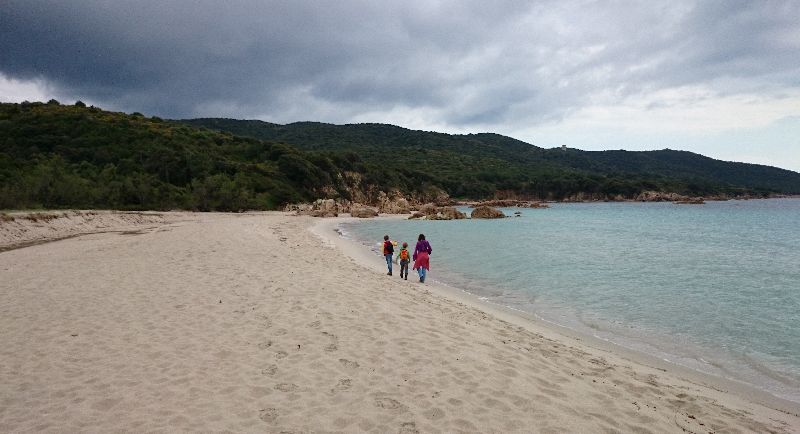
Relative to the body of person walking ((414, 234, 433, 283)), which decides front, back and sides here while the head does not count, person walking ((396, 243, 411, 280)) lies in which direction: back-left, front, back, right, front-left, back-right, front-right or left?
left

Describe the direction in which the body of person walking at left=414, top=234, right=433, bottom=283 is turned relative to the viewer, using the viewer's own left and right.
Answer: facing away from the viewer

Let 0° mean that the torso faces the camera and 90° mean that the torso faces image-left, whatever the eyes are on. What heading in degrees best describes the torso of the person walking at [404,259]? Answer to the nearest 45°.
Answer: approximately 180°

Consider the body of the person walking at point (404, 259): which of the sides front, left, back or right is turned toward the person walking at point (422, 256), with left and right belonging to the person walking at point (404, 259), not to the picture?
right

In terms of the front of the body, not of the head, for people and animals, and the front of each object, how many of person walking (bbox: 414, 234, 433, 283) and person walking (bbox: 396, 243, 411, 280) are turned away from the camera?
2

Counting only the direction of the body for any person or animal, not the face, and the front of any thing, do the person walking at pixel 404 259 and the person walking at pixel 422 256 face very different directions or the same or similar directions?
same or similar directions
